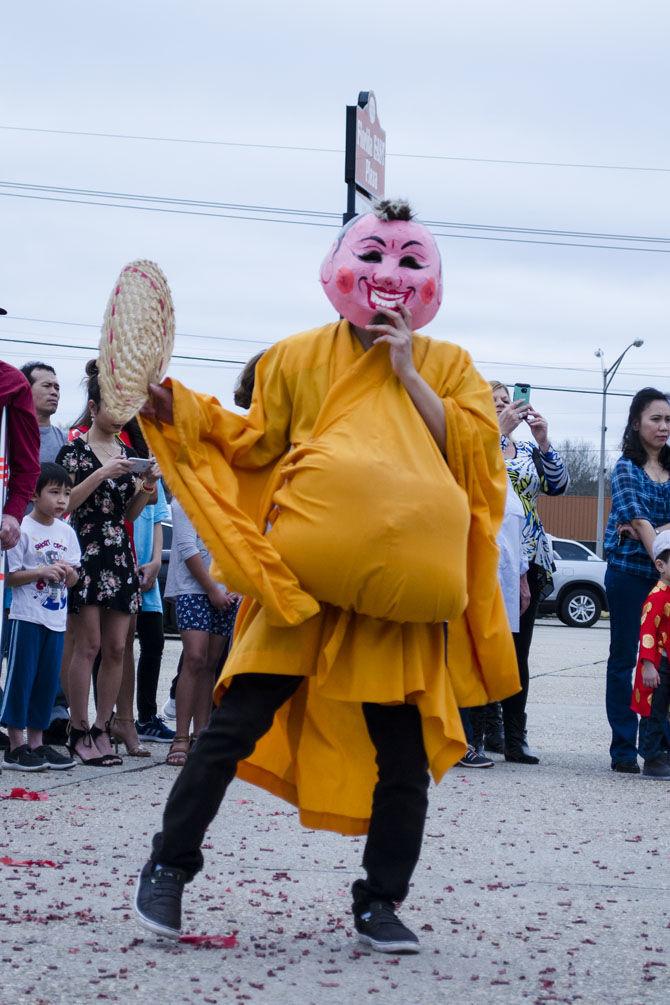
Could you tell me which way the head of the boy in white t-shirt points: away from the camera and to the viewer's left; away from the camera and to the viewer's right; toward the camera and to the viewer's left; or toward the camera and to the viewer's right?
toward the camera and to the viewer's right

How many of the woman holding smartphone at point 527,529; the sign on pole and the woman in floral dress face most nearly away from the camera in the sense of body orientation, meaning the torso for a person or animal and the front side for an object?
0

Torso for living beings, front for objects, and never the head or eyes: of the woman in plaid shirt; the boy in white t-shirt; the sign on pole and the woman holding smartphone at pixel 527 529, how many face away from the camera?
0

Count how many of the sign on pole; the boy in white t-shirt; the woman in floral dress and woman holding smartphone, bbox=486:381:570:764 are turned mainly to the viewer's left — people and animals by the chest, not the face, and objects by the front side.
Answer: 0

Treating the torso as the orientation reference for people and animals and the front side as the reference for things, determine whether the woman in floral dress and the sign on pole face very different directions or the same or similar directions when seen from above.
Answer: same or similar directions

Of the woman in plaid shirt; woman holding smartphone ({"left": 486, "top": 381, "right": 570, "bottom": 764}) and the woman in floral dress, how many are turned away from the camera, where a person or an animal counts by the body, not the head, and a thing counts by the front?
0
